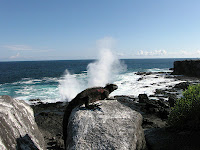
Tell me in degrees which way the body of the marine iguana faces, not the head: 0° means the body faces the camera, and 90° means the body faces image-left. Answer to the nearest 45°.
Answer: approximately 270°

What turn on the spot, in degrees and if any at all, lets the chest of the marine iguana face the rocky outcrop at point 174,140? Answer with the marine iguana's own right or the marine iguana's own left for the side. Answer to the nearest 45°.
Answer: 0° — it already faces it
